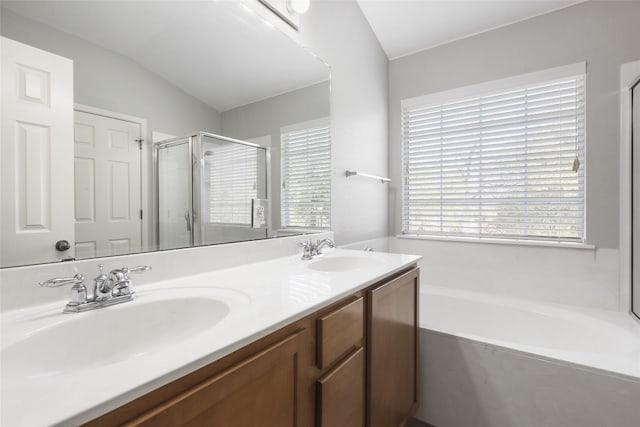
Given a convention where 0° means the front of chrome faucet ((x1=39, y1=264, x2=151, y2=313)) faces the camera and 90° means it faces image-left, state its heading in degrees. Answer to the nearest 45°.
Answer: approximately 315°

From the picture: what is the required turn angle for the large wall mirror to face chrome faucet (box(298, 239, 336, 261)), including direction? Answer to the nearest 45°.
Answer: approximately 45° to its left

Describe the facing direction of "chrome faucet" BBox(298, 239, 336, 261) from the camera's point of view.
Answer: facing the viewer and to the right of the viewer

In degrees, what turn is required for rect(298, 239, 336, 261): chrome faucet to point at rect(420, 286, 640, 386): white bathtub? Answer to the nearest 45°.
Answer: approximately 45° to its left
